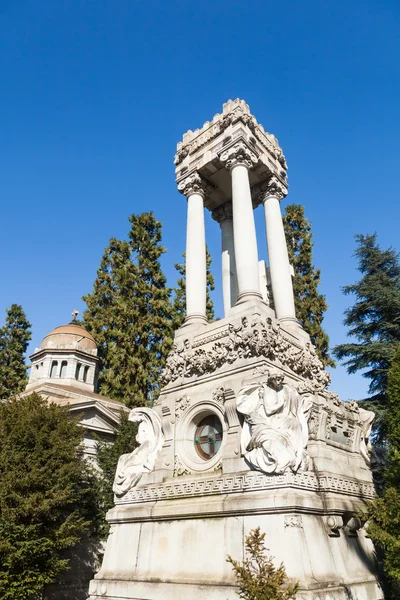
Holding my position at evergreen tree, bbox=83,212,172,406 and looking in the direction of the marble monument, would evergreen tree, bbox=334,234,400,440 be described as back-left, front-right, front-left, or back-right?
front-left

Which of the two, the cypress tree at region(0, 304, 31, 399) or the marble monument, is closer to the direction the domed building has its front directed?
the marble monument

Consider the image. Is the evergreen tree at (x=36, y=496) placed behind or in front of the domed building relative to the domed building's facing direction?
in front

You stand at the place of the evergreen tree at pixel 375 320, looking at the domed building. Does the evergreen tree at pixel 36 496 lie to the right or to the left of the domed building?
left

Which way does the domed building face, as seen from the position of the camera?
facing the viewer and to the right of the viewer

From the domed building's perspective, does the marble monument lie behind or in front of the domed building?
in front

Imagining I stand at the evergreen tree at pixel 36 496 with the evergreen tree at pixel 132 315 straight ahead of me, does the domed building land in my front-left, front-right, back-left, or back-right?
front-left

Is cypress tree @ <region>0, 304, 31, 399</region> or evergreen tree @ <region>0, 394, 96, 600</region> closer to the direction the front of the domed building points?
the evergreen tree
